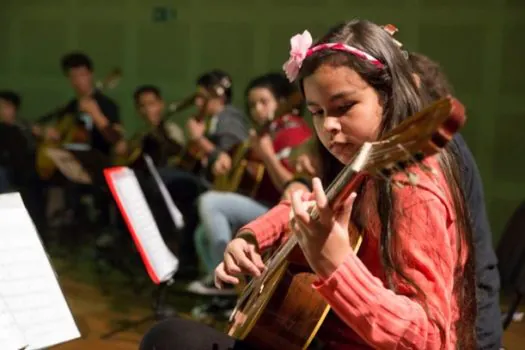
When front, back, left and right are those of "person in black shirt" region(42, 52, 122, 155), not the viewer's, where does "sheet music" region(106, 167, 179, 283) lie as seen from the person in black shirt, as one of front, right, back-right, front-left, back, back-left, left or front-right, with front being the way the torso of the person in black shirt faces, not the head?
front-left

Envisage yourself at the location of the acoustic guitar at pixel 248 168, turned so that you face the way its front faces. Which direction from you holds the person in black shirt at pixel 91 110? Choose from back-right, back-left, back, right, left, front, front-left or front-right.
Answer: right

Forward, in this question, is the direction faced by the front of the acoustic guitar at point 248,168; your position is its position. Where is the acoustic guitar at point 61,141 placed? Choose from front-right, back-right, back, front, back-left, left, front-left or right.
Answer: right

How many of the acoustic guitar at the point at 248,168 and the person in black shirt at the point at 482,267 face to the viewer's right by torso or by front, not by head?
0

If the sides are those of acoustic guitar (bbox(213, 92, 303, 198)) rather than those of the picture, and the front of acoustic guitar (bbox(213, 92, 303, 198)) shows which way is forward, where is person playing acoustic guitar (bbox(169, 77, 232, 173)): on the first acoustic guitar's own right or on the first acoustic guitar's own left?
on the first acoustic guitar's own right

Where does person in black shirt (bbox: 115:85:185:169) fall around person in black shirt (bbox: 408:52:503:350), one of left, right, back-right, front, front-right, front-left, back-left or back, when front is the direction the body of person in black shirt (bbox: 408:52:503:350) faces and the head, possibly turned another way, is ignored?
front-right

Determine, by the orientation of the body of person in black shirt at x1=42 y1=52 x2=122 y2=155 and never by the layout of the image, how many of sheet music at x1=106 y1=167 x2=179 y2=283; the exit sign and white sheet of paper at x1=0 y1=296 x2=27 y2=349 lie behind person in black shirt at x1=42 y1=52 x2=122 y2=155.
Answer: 1

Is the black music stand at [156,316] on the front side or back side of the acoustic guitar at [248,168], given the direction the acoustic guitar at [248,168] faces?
on the front side

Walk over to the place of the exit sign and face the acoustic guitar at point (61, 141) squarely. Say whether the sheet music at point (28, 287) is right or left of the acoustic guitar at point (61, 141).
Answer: left

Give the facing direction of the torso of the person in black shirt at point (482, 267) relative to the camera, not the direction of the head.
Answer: to the viewer's left

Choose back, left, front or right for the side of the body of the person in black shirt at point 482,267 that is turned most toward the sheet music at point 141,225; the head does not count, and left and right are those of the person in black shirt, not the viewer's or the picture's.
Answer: front
